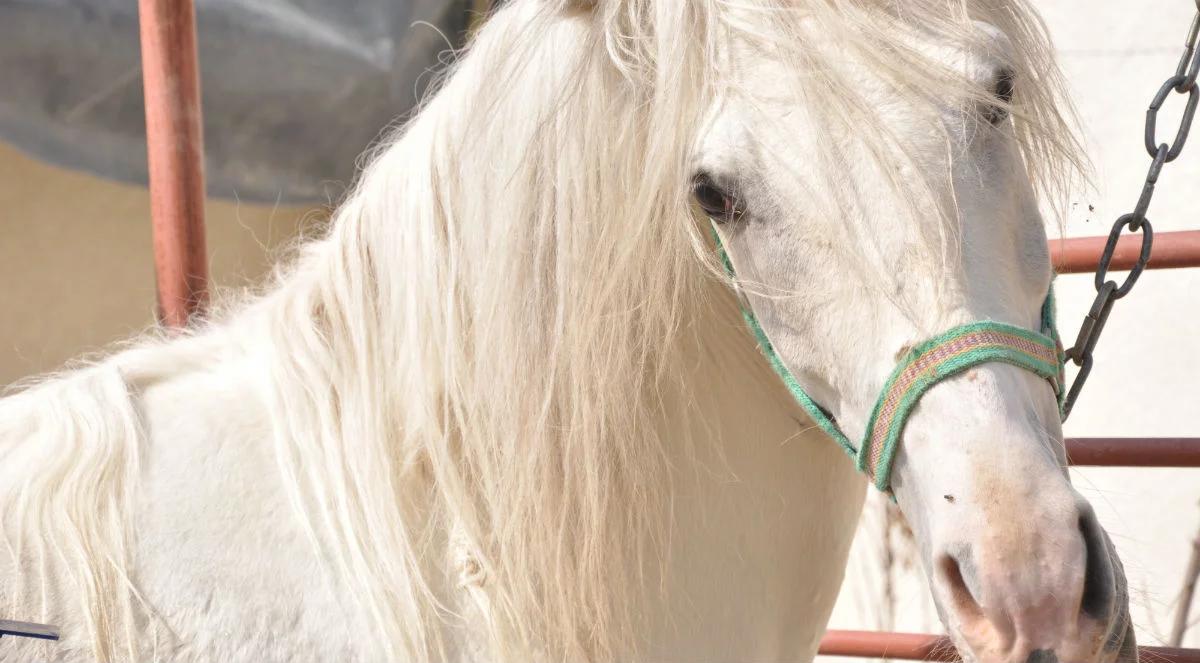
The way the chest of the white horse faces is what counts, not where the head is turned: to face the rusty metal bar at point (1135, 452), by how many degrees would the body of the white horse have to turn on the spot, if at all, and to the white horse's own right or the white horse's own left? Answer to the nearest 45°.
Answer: approximately 90° to the white horse's own left

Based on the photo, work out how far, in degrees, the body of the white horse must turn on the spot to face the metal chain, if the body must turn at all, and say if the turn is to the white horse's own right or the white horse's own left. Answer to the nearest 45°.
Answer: approximately 45° to the white horse's own left

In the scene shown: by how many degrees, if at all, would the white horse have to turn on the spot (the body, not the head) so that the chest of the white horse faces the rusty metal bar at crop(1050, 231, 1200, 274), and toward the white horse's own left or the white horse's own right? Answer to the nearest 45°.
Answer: approximately 90° to the white horse's own left

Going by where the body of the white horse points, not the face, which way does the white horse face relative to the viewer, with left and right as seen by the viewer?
facing the viewer and to the right of the viewer

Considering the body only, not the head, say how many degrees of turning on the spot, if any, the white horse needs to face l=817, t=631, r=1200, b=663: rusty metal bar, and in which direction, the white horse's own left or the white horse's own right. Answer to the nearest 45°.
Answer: approximately 90° to the white horse's own left

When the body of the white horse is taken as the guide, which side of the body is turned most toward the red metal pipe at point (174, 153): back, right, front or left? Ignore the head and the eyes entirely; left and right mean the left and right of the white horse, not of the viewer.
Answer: back
